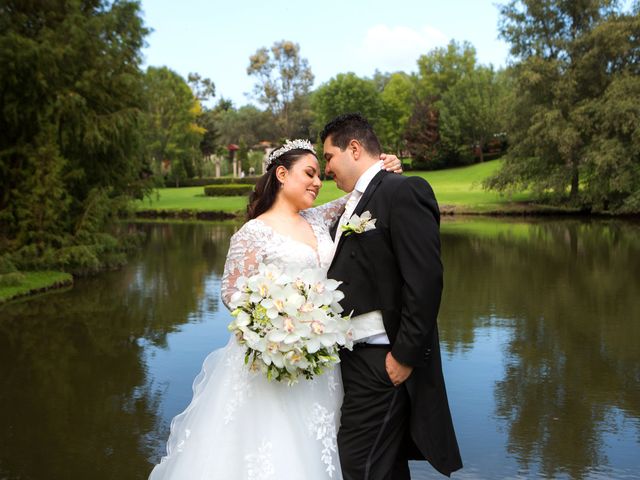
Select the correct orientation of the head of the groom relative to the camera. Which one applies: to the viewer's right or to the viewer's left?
to the viewer's left

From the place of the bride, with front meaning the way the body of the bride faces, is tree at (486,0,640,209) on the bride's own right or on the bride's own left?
on the bride's own left

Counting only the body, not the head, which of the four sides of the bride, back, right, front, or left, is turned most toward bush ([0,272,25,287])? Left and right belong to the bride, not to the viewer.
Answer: back

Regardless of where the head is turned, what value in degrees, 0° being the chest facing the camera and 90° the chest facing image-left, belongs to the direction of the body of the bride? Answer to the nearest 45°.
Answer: approximately 315°

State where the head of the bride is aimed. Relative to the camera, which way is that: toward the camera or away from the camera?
toward the camera

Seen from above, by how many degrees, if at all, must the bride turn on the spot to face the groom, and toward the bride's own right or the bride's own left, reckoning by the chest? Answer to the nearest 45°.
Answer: approximately 45° to the bride's own left

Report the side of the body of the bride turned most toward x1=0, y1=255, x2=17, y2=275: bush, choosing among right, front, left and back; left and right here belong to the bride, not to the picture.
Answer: back
